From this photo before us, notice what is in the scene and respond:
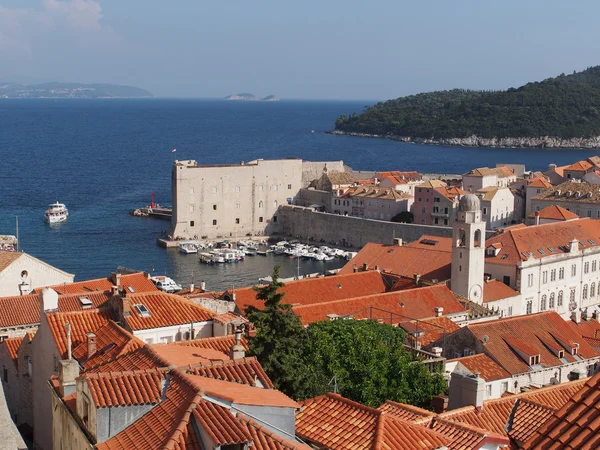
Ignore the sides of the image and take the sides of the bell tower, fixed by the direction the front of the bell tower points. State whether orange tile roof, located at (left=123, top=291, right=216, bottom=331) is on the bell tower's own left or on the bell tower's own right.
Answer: on the bell tower's own right

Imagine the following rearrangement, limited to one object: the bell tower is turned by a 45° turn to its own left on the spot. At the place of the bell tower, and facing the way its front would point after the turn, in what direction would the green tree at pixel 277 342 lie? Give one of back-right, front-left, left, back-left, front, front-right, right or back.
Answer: right

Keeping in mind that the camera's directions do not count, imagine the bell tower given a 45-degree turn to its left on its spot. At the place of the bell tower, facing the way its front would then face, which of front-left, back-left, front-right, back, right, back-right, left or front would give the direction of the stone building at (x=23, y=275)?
back-right

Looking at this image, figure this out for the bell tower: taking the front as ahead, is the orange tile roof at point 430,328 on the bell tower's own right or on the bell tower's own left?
on the bell tower's own right

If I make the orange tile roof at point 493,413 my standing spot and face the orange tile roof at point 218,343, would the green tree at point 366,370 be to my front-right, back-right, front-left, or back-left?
front-right

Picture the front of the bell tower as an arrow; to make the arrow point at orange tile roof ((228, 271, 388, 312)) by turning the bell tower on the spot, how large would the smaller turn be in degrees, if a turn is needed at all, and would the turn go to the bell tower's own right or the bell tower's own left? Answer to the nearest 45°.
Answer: approximately 90° to the bell tower's own right

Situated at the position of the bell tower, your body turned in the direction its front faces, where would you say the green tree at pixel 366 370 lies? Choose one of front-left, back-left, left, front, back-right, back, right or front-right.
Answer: front-right

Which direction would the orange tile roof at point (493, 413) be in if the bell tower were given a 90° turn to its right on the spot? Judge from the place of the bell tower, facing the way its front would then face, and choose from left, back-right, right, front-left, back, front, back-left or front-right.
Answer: front-left

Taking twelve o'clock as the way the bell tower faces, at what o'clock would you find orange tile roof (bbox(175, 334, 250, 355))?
The orange tile roof is roughly at 2 o'clock from the bell tower.

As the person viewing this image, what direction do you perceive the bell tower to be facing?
facing the viewer and to the right of the viewer

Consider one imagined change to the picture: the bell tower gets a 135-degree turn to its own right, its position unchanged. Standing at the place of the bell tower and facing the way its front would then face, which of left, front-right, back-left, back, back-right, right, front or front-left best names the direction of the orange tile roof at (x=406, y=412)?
left

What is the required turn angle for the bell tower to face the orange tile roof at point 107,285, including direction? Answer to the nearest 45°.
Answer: approximately 90° to its right

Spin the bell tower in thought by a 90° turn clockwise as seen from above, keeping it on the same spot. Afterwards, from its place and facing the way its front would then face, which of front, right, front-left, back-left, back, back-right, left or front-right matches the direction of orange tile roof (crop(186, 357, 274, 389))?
front-left

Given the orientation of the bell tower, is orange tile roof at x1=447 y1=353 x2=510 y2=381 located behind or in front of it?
in front

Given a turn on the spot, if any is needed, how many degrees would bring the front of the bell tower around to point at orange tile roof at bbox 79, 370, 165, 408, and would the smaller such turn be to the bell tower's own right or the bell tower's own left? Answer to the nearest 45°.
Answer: approximately 45° to the bell tower's own right
